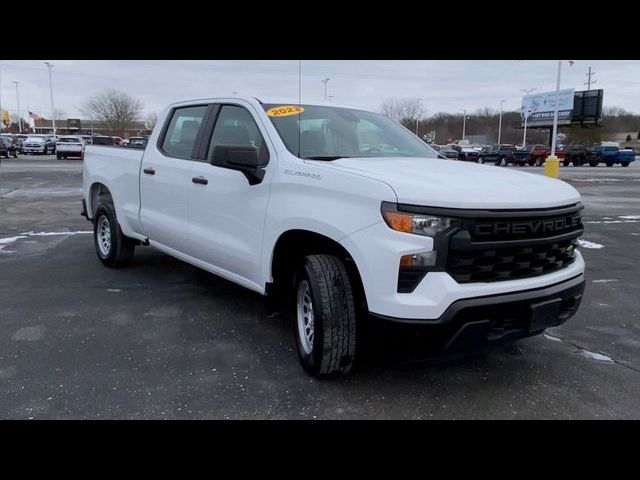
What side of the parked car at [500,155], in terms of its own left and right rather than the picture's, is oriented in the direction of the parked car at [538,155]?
back

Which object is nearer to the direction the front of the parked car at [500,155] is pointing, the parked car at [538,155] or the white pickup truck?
the white pickup truck

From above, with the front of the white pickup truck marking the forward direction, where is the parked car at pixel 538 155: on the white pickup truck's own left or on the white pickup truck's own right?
on the white pickup truck's own left

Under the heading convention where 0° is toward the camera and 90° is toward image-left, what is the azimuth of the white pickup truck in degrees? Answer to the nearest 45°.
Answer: approximately 315°

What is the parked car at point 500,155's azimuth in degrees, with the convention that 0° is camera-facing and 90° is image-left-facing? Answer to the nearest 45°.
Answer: approximately 45°

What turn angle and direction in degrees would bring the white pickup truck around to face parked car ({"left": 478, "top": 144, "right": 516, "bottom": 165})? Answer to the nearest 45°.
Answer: approximately 135° to its left

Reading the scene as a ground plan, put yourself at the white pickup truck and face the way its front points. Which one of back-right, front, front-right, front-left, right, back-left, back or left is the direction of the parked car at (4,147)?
back

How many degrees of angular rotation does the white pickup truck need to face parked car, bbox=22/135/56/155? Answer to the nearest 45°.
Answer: approximately 180°
